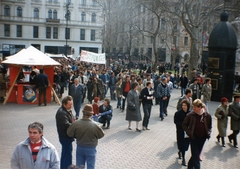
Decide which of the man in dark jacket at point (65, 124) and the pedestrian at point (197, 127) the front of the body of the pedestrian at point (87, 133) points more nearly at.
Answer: the man in dark jacket

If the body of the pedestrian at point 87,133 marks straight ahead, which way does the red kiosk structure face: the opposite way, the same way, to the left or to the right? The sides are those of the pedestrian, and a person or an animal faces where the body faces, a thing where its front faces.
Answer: the opposite way

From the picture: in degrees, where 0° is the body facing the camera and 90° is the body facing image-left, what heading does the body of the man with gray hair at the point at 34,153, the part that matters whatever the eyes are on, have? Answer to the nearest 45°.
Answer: approximately 0°

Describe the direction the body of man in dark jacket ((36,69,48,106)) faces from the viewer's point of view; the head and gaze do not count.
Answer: away from the camera

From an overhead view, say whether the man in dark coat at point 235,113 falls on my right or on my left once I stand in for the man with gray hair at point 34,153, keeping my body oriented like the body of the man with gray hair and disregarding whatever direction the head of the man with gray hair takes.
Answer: on my left

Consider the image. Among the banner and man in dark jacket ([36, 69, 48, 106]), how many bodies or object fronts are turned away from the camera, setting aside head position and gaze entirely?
1

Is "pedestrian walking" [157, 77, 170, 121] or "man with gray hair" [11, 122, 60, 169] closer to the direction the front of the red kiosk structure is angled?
the man with gray hair

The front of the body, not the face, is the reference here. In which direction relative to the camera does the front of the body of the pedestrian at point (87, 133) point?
away from the camera

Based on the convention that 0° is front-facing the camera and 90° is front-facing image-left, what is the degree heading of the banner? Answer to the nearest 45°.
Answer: approximately 0°

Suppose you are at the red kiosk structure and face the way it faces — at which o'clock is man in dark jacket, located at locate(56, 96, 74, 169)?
The man in dark jacket is roughly at 12 o'clock from the red kiosk structure.
